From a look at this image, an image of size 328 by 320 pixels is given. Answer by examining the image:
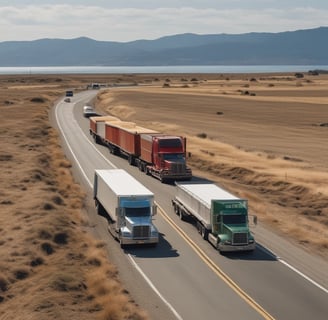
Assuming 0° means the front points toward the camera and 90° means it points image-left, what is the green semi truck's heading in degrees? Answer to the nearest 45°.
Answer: approximately 315°
